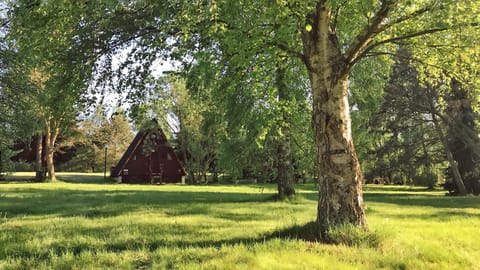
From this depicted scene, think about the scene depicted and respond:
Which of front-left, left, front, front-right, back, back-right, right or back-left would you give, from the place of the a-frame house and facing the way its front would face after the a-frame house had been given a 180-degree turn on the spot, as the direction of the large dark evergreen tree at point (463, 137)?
back-right

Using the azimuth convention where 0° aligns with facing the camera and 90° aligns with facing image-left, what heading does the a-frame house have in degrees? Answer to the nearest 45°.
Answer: approximately 0°

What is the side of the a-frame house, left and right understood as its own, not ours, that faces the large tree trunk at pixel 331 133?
front
